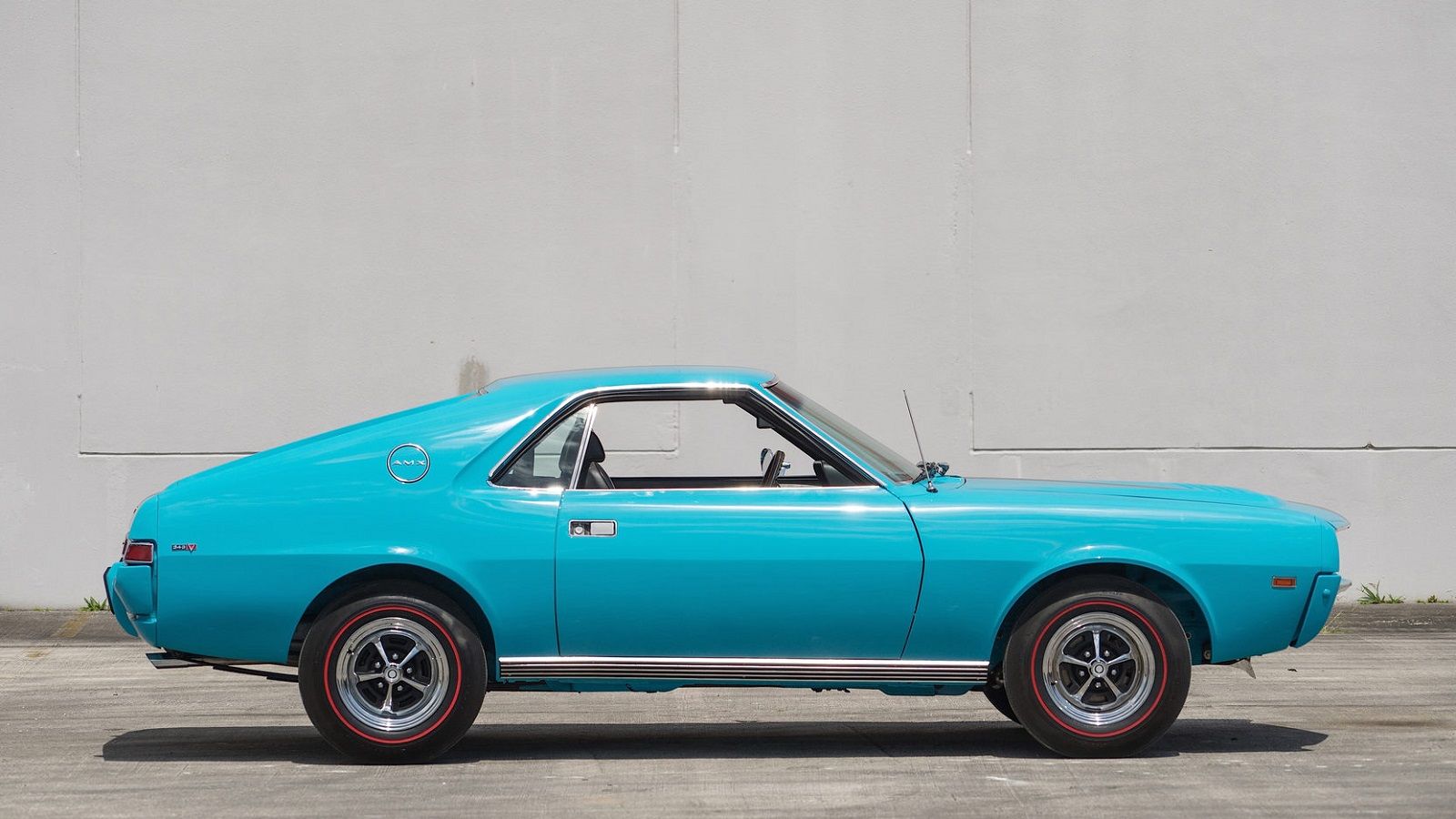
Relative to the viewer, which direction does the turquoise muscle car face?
to the viewer's right
